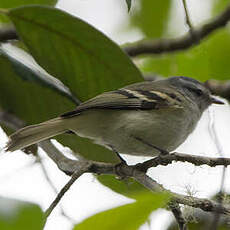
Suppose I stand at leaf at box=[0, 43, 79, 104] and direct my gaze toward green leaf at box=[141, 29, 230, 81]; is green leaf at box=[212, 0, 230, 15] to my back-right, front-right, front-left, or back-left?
front-left

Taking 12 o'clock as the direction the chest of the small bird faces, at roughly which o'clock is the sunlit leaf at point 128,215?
The sunlit leaf is roughly at 3 o'clock from the small bird.

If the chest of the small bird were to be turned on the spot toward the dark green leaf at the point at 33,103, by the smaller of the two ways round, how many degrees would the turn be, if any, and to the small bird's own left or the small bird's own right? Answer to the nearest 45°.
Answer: approximately 180°

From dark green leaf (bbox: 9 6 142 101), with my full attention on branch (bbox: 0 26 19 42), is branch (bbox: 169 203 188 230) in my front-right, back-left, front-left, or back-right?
back-left

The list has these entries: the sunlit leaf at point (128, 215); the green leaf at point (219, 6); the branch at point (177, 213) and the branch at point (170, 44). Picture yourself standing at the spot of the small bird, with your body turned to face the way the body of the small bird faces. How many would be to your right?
2

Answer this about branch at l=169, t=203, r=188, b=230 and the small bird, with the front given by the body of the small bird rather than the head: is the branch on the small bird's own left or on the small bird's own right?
on the small bird's own right

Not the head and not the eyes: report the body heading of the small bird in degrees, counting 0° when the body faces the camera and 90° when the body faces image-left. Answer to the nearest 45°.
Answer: approximately 270°

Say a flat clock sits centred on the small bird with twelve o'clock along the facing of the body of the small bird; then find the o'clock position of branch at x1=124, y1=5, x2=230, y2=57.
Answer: The branch is roughly at 10 o'clock from the small bird.

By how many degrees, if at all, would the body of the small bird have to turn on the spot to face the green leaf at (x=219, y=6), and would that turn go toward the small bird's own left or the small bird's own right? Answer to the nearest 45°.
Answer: approximately 45° to the small bird's own left
